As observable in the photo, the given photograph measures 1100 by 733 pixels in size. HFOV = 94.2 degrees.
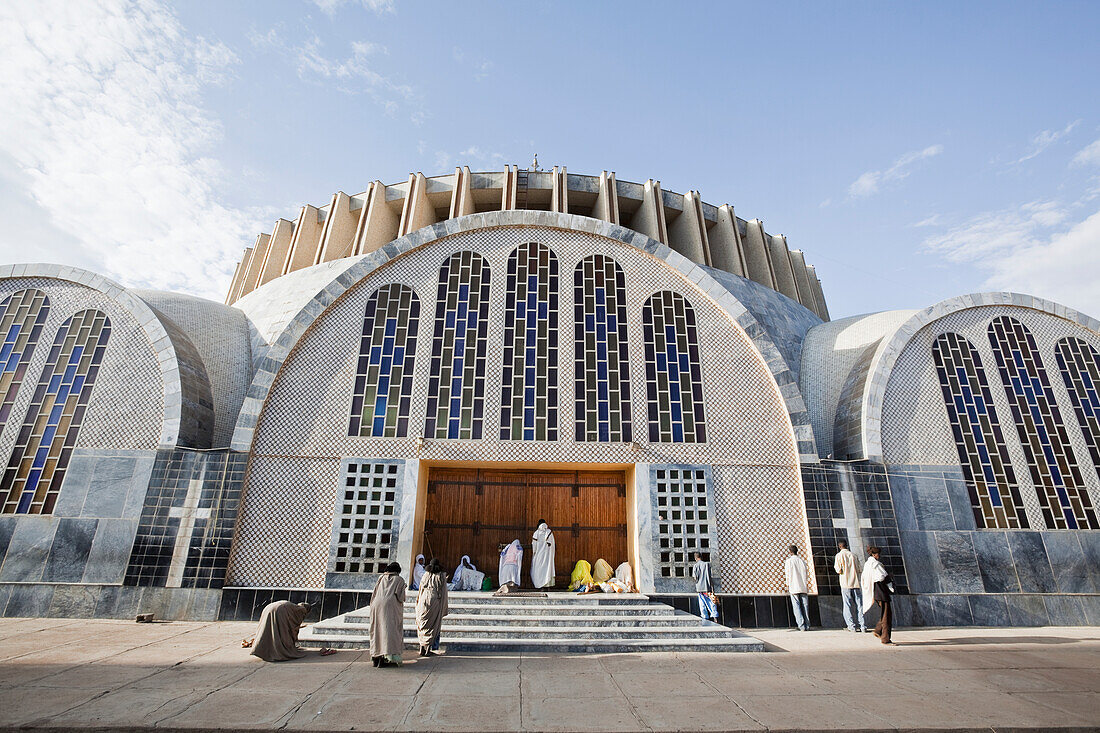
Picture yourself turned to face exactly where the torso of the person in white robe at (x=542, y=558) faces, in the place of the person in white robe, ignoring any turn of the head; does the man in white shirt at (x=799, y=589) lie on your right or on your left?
on your right

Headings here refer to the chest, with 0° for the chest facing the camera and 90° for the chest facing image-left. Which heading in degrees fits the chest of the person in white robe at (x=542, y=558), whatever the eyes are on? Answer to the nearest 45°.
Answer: approximately 180°

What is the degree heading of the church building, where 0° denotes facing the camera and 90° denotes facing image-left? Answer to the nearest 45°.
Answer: approximately 0°

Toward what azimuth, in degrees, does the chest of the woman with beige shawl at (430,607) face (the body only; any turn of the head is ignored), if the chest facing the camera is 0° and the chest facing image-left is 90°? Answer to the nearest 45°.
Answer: approximately 180°

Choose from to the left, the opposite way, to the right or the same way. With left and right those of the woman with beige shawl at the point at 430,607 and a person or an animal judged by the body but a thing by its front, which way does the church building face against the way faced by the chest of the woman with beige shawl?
the opposite way

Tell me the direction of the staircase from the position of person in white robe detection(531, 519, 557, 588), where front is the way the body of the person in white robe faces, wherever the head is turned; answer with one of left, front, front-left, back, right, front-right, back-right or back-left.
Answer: back

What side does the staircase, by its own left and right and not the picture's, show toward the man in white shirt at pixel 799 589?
left

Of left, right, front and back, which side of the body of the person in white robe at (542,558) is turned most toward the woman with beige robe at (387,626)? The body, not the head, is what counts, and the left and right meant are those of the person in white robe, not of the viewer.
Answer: back
